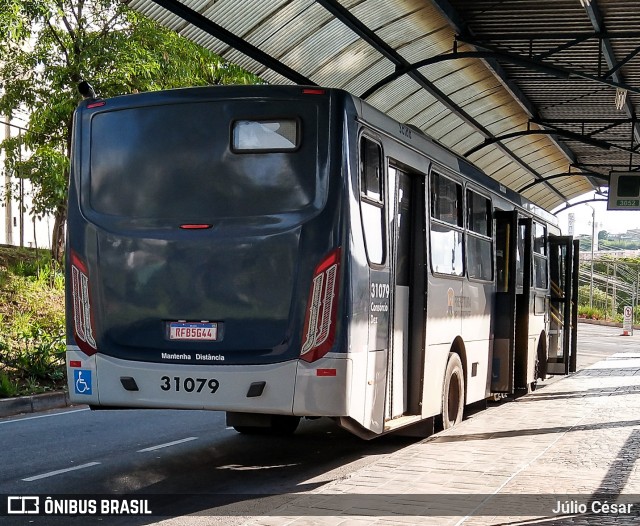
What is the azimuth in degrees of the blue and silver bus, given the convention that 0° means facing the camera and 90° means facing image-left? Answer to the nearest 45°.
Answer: approximately 225°

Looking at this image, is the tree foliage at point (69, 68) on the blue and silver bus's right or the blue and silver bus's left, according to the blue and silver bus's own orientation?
on its left
